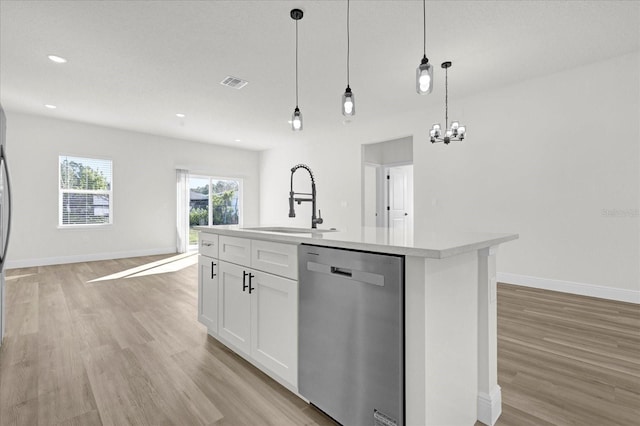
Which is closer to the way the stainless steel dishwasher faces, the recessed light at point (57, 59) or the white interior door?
the recessed light

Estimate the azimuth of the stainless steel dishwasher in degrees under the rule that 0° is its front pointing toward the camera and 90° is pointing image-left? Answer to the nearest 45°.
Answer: approximately 45°

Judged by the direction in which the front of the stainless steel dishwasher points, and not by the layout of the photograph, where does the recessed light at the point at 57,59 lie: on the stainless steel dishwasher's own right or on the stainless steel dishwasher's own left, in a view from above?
on the stainless steel dishwasher's own right

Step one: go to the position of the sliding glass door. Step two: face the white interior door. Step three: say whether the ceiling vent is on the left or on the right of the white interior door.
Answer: right

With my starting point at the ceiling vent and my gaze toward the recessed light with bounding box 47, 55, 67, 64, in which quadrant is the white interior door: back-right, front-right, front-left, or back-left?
back-right

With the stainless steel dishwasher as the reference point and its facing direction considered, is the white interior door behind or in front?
behind
